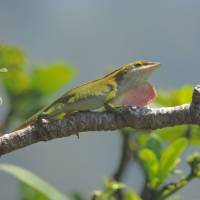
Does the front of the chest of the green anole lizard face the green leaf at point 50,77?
no

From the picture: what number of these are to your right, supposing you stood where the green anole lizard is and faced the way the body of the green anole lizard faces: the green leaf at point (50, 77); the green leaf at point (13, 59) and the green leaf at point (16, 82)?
0

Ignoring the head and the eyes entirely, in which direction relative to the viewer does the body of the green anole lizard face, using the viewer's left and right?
facing to the right of the viewer
